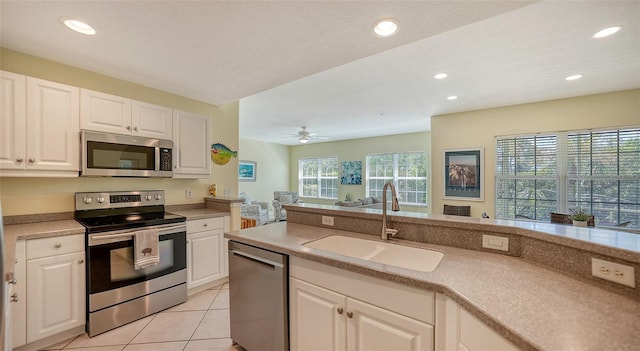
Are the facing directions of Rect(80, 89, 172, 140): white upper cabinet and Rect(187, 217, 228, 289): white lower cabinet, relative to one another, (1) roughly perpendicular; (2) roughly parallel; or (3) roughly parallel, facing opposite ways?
roughly parallel

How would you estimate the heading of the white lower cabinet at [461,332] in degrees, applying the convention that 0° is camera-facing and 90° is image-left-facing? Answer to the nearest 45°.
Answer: approximately 45°

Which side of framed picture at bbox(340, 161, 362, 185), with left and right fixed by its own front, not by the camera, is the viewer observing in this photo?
front

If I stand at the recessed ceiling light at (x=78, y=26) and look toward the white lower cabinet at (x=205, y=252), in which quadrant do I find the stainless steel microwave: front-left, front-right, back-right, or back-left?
front-left

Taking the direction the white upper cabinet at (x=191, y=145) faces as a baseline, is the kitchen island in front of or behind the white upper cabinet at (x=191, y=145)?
in front

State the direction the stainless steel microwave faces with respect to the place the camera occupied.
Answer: facing the viewer and to the right of the viewer

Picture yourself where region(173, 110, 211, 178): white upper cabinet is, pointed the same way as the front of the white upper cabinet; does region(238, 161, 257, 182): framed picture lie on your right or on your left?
on your left

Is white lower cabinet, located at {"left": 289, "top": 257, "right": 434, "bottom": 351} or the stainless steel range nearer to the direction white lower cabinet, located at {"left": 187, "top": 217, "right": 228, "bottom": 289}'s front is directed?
the white lower cabinet

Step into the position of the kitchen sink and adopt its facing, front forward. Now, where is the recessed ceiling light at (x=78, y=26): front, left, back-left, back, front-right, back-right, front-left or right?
front-right

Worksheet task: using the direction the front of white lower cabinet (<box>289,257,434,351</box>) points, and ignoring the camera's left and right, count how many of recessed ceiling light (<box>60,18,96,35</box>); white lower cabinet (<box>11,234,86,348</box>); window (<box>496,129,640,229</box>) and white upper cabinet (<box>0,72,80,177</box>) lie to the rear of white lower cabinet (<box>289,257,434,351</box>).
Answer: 1

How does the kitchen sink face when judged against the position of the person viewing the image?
facing the viewer and to the left of the viewer

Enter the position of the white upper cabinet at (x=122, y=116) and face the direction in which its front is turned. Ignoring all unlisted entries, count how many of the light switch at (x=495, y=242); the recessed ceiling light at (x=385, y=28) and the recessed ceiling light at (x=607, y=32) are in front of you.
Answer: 3

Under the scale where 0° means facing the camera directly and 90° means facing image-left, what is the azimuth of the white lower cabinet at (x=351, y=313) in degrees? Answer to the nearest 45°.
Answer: approximately 45°

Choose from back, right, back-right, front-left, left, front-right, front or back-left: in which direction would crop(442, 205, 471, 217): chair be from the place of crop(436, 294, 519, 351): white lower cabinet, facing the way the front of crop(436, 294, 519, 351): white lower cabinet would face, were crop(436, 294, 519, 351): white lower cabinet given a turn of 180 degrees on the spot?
front-left

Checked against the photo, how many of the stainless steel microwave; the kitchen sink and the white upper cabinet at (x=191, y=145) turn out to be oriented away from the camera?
0
